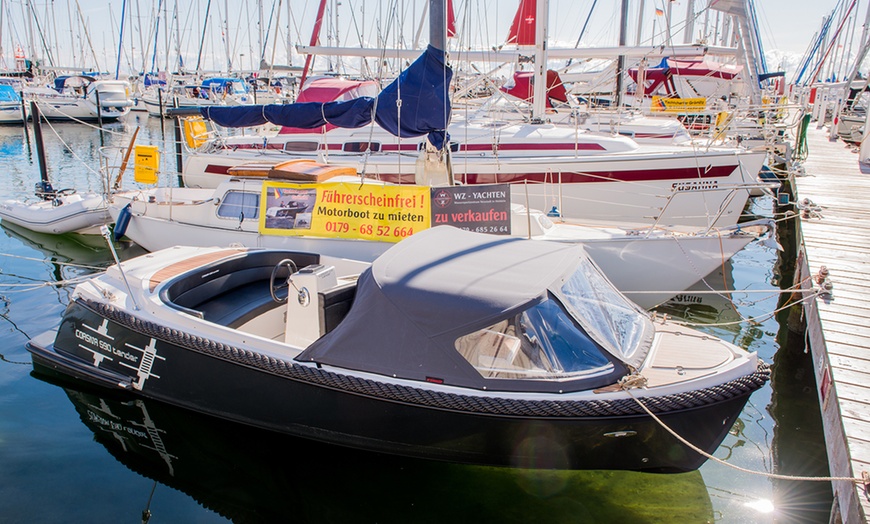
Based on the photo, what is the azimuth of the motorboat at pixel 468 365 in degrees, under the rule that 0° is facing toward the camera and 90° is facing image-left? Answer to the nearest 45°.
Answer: approximately 315°

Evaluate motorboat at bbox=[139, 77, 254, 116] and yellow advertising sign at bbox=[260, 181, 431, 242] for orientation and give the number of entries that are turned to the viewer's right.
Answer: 0

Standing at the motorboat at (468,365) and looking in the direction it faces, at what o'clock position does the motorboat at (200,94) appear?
the motorboat at (200,94) is roughly at 7 o'clock from the motorboat at (468,365).

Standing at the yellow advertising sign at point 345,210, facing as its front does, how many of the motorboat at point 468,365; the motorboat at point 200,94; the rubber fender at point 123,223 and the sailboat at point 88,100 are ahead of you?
1

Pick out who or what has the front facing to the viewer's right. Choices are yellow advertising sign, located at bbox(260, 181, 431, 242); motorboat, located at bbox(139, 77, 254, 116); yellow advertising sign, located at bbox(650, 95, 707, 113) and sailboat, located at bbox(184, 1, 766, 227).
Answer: the sailboat

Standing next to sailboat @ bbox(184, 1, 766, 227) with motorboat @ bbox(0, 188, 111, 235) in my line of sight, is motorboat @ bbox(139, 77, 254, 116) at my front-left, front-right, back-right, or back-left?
front-right

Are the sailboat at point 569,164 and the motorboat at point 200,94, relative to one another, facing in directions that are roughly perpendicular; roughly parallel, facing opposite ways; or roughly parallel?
roughly parallel, facing opposite ways

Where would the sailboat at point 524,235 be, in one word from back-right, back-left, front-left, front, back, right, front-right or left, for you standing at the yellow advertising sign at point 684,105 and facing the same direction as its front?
front

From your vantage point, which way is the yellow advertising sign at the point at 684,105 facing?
toward the camera

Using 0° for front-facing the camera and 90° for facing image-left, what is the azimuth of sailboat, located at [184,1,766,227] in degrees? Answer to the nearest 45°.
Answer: approximately 270°

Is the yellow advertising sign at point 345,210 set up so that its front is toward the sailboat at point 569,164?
no

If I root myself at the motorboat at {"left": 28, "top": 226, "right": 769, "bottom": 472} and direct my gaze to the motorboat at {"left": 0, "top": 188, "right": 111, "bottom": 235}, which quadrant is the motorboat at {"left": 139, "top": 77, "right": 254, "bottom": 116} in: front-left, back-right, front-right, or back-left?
front-right

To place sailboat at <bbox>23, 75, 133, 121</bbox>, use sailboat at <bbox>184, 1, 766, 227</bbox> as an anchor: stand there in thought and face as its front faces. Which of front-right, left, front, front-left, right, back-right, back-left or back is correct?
back-left

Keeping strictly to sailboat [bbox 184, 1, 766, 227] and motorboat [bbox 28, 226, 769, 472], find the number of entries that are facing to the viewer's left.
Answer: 0

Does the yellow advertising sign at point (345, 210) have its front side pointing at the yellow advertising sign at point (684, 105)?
no

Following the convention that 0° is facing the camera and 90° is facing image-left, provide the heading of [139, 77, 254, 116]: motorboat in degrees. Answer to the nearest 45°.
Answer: approximately 90°

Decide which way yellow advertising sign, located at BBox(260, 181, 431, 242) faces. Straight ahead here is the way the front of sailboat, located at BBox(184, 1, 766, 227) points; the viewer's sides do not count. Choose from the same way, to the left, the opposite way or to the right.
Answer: to the right

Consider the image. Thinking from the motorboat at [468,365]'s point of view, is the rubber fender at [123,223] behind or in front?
behind
